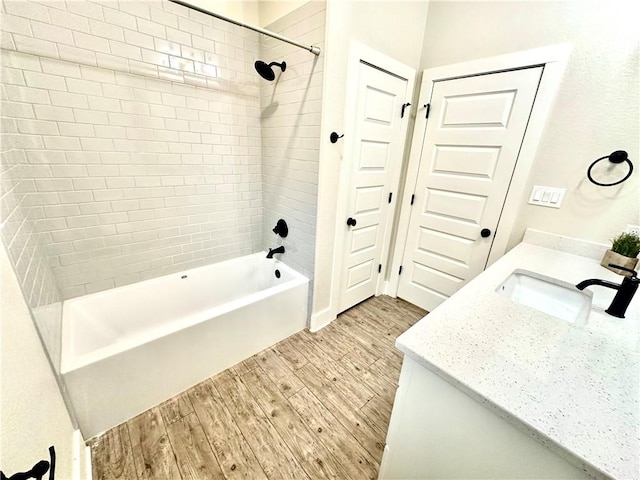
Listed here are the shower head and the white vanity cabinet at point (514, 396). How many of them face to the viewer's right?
0

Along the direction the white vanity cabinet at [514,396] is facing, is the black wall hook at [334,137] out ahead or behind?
ahead

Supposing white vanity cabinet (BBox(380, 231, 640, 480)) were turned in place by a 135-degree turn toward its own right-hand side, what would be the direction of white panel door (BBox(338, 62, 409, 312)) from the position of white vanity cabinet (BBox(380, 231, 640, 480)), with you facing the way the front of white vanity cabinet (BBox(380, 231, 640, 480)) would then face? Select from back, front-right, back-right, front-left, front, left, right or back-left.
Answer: back-left

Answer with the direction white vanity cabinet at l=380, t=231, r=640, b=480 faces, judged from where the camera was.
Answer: facing away from the viewer and to the left of the viewer

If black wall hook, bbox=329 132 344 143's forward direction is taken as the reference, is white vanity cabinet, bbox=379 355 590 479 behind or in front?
in front

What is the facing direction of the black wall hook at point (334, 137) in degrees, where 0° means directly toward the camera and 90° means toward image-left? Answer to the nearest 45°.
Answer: approximately 315°

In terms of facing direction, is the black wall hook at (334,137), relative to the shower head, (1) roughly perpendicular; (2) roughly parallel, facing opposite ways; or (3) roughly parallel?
roughly perpendicular

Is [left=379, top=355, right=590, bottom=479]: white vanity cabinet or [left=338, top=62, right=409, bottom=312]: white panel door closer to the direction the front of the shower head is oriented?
the white vanity cabinet

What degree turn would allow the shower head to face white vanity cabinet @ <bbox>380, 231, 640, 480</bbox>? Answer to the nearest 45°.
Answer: approximately 90° to its left

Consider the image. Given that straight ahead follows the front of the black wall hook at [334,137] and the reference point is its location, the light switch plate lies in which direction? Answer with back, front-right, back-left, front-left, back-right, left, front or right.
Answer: front-left
